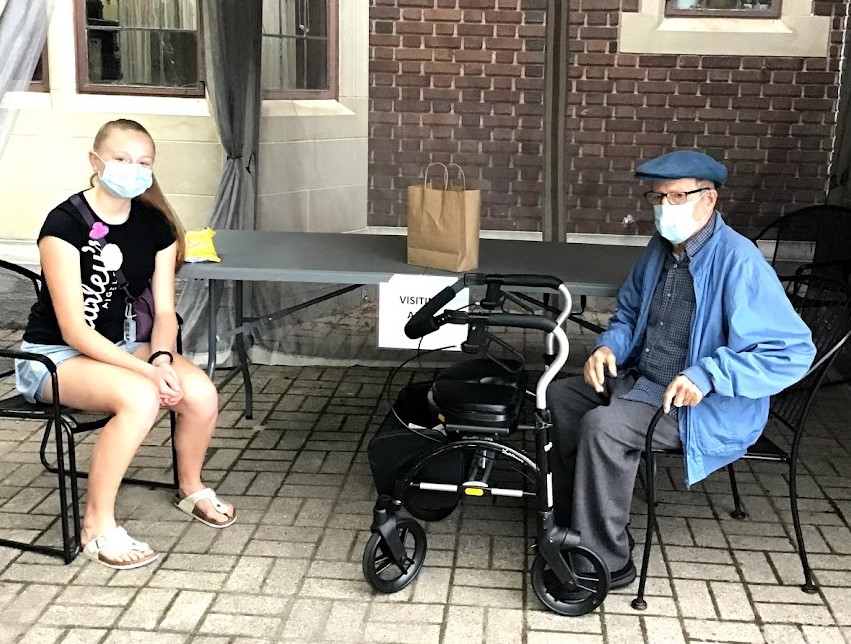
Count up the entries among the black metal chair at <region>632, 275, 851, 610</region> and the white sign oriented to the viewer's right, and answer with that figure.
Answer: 0

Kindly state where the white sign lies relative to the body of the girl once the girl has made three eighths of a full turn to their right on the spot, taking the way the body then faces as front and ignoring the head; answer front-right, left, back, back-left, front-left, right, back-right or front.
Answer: back

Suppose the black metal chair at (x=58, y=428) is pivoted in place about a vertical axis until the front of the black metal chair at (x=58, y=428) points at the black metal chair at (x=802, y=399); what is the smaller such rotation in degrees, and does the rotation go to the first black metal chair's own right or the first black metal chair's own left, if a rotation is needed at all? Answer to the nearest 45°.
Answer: approximately 45° to the first black metal chair's own left

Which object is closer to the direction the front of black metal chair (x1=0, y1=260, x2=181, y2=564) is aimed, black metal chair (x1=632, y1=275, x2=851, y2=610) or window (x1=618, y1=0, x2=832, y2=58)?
the black metal chair

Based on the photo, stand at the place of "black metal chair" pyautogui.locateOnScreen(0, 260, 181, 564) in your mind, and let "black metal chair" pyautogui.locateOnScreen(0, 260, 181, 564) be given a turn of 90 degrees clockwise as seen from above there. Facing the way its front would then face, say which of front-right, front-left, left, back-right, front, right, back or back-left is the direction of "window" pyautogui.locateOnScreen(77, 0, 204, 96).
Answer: back-right

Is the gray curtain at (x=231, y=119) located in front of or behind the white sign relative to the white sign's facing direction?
behind

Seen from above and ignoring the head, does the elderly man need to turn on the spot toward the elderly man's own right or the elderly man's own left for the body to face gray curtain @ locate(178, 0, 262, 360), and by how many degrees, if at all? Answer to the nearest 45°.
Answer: approximately 90° to the elderly man's own right

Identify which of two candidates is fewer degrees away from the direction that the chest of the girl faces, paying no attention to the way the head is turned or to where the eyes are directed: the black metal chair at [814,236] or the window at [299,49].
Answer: the black metal chair

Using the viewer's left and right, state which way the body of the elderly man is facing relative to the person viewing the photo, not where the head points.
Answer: facing the viewer and to the left of the viewer

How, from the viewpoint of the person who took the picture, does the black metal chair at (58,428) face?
facing the viewer and to the right of the viewer

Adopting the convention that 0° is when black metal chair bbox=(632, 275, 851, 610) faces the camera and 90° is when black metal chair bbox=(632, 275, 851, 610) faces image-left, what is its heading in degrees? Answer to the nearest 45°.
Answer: approximately 45°

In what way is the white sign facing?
toward the camera
